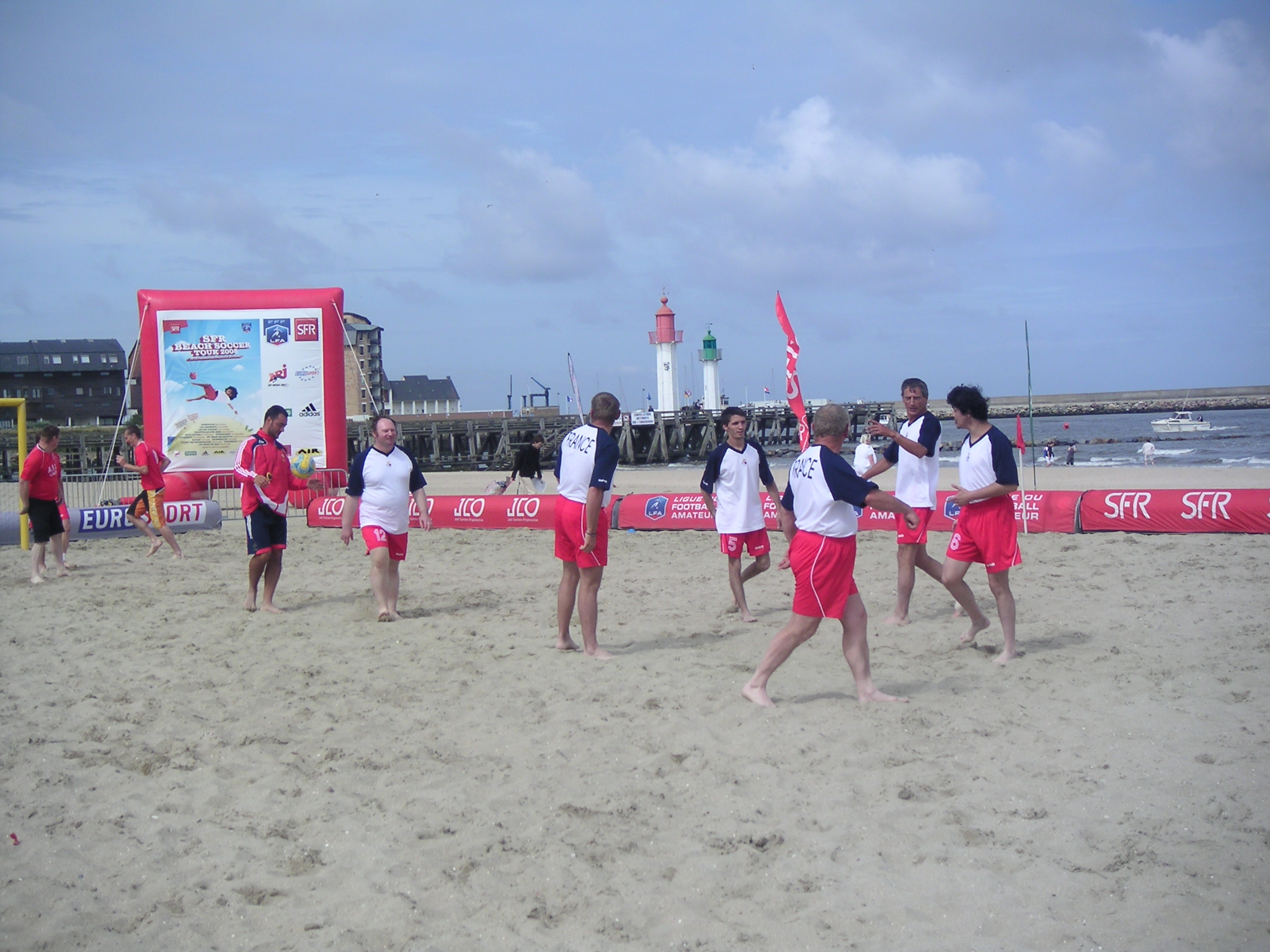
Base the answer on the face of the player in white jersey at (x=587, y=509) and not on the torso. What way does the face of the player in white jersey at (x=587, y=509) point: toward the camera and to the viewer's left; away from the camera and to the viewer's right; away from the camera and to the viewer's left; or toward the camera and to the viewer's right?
away from the camera and to the viewer's right

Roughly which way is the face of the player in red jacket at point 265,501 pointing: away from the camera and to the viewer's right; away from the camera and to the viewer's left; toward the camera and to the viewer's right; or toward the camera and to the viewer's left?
toward the camera and to the viewer's right

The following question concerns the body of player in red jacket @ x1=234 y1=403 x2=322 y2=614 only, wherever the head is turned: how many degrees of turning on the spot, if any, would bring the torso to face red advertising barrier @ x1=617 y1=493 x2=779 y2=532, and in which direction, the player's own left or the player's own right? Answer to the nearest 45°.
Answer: approximately 90° to the player's own left

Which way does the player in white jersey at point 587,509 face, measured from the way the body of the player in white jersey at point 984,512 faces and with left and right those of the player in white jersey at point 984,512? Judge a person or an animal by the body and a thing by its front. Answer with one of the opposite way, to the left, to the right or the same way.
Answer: the opposite way

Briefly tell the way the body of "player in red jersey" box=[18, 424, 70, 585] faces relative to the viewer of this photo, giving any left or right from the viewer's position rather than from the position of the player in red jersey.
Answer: facing the viewer and to the right of the viewer

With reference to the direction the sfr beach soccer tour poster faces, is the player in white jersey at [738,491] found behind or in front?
in front

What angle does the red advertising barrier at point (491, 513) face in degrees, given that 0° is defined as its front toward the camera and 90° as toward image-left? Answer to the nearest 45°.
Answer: approximately 0°

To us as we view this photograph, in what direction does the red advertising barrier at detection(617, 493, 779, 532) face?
facing the viewer

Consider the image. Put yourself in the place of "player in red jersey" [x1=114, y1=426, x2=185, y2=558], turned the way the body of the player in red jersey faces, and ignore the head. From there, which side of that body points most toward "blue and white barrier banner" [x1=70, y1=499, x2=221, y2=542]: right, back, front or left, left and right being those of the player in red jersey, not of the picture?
right

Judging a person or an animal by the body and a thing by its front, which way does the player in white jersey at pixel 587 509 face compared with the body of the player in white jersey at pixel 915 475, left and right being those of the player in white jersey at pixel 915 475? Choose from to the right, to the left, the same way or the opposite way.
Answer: the opposite way

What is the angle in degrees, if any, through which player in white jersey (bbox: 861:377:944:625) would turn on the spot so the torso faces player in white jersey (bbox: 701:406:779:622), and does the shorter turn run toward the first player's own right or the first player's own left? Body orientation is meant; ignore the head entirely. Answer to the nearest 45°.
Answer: approximately 45° to the first player's own right

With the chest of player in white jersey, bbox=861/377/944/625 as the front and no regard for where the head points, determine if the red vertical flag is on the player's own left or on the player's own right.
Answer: on the player's own right

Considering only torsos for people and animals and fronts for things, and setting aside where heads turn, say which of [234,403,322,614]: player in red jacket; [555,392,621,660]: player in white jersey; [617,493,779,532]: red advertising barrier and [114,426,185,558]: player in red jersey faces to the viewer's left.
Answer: [114,426,185,558]: player in red jersey

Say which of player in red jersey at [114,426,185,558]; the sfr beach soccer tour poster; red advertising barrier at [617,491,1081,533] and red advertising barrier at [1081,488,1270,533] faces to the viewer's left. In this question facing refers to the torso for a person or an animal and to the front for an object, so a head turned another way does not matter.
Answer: the player in red jersey

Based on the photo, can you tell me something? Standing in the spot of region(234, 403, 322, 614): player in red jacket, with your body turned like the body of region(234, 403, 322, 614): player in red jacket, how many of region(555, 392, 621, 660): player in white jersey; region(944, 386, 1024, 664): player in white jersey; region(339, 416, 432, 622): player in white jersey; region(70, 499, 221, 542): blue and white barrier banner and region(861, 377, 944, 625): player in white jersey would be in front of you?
4

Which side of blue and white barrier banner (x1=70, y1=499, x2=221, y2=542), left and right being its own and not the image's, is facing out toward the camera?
front
